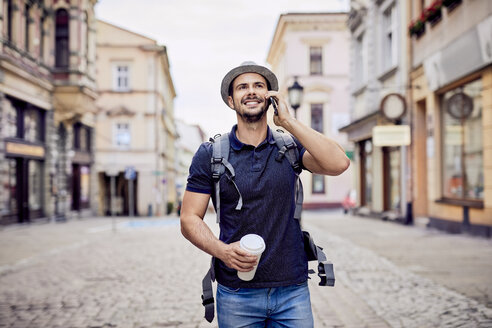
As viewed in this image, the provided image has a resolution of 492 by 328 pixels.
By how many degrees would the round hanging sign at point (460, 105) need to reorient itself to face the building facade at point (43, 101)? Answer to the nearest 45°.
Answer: approximately 90° to its right

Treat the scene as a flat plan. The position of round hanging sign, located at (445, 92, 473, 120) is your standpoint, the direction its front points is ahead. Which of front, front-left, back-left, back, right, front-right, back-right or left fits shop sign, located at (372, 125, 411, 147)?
back-right

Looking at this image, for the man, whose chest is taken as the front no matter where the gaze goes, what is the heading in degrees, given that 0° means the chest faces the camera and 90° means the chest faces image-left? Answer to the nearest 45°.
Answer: approximately 0°
